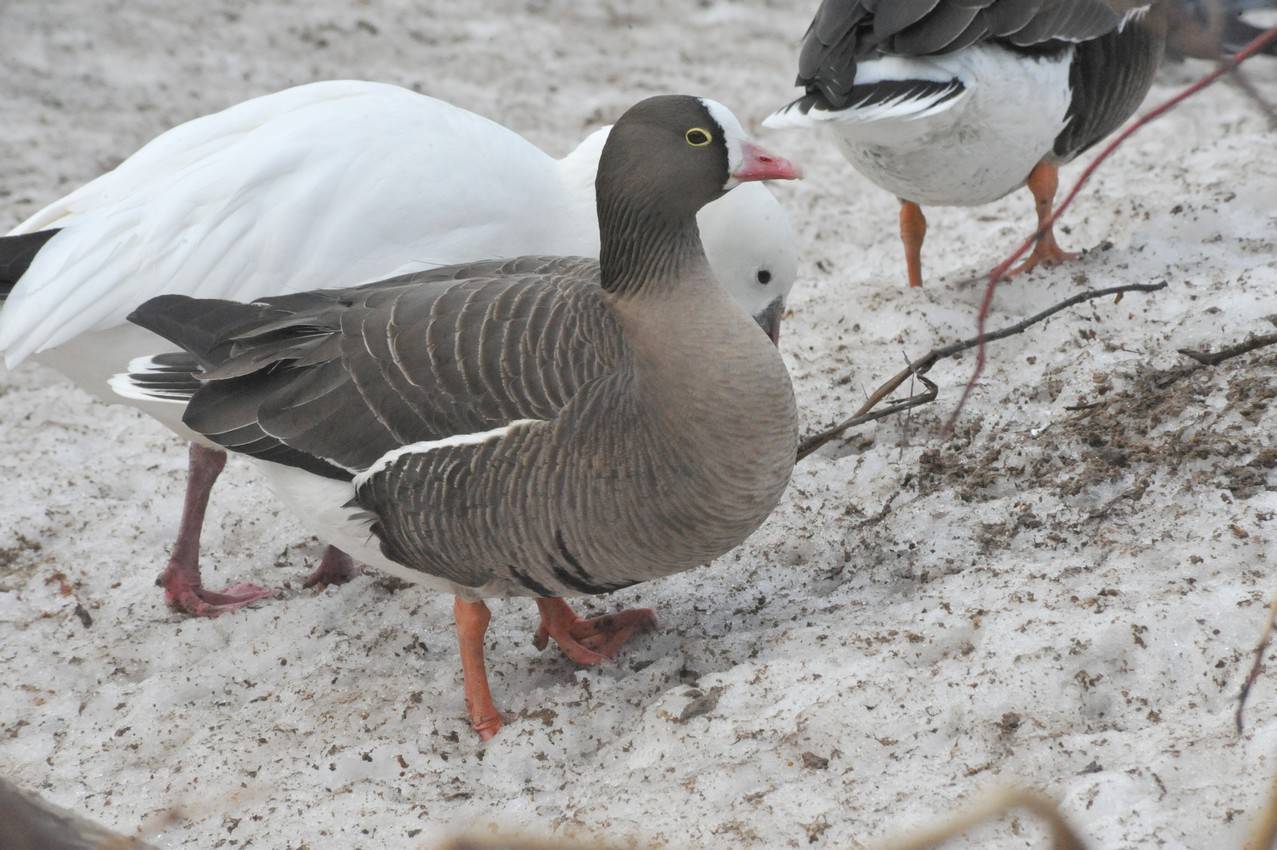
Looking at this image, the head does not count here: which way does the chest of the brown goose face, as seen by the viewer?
to the viewer's right

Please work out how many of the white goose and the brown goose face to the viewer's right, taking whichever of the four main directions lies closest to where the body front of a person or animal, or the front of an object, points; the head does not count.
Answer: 2

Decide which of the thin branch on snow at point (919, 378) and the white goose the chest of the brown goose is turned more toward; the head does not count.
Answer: the thin branch on snow

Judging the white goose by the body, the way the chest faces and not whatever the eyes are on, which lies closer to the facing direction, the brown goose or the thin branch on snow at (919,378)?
the thin branch on snow

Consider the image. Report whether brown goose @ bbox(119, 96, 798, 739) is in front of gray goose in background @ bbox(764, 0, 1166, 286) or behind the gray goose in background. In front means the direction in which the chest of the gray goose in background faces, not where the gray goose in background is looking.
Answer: behind

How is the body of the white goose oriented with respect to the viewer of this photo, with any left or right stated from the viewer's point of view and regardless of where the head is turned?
facing to the right of the viewer

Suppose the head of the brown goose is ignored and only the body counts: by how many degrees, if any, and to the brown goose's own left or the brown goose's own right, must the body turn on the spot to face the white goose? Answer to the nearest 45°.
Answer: approximately 135° to the brown goose's own left

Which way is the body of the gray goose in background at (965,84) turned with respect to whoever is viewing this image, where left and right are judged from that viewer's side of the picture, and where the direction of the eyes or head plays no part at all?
facing away from the viewer and to the right of the viewer
